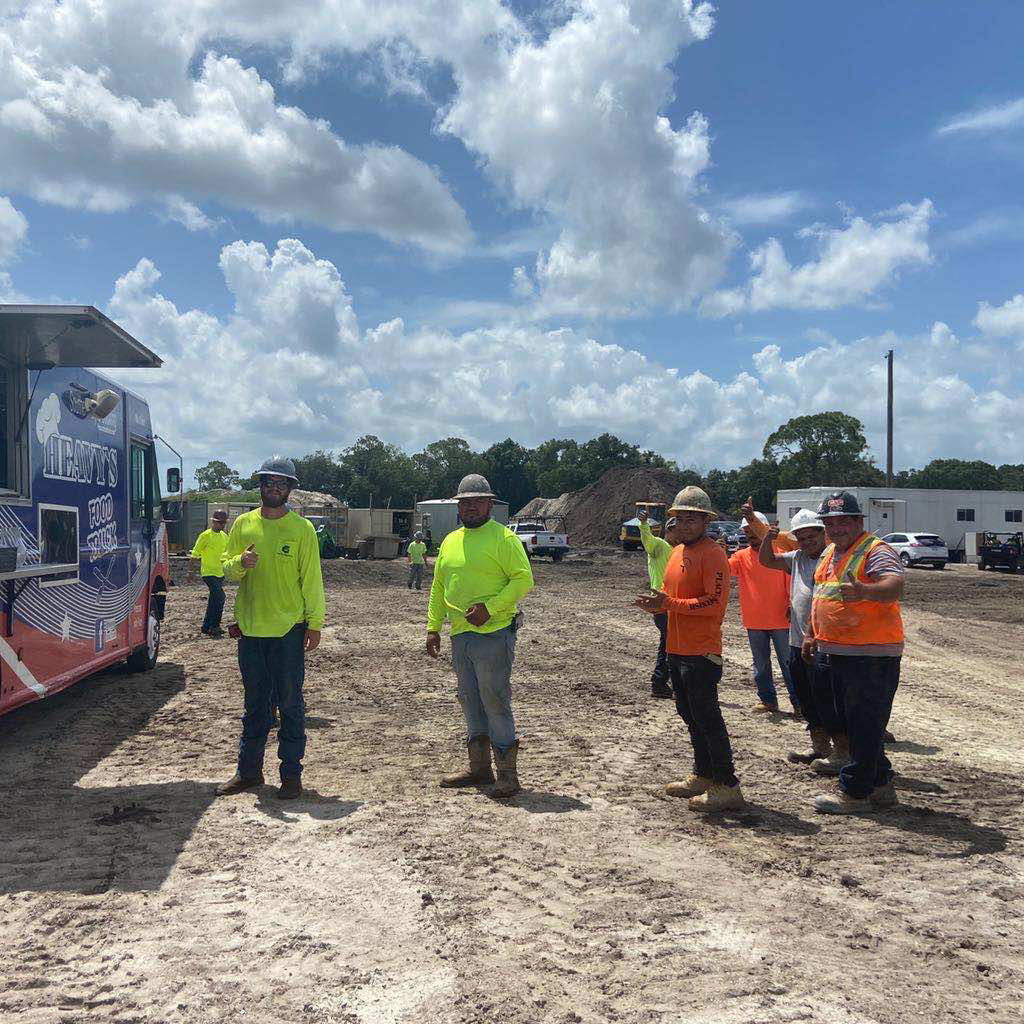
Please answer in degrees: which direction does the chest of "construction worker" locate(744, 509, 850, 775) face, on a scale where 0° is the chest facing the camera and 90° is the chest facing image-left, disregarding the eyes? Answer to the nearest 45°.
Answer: approximately 45°

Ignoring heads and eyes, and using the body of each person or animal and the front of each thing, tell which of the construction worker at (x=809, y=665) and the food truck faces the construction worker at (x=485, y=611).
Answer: the construction worker at (x=809, y=665)

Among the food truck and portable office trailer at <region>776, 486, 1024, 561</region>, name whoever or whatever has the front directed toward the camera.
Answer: the portable office trailer

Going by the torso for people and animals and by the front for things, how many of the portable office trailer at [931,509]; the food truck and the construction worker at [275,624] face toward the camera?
2

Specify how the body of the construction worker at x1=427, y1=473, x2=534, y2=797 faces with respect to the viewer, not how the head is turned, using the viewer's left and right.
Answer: facing the viewer and to the left of the viewer

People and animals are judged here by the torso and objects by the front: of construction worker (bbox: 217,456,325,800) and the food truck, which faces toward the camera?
the construction worker

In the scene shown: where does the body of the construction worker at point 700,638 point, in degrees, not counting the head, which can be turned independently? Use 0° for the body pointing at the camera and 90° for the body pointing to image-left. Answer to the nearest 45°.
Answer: approximately 45°

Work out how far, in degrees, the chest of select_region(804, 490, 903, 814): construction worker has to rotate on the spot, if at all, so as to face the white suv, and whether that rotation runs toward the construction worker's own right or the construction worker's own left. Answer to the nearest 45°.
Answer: approximately 135° to the construction worker's own right

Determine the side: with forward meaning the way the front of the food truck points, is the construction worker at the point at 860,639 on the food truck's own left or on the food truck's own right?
on the food truck's own right

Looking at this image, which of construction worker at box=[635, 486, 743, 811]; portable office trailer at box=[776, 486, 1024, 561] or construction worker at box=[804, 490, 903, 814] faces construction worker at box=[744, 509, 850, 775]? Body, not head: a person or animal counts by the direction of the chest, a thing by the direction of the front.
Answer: the portable office trailer

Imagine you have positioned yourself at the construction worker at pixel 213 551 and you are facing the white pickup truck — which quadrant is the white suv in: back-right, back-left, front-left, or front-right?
front-right

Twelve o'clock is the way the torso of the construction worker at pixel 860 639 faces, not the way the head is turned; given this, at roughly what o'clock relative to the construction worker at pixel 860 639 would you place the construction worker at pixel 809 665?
the construction worker at pixel 809 665 is roughly at 4 o'clock from the construction worker at pixel 860 639.

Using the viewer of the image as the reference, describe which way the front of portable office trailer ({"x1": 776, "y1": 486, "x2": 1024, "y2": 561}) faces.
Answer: facing the viewer

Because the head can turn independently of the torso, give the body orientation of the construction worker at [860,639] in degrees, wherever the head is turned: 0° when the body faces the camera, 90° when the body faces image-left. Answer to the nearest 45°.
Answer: approximately 45°

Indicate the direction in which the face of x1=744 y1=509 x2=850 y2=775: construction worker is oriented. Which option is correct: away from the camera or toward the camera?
toward the camera

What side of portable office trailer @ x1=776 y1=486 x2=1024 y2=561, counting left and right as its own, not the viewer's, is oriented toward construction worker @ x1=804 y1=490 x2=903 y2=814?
front

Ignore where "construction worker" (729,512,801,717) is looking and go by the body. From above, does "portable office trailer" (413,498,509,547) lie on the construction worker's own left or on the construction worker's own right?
on the construction worker's own right

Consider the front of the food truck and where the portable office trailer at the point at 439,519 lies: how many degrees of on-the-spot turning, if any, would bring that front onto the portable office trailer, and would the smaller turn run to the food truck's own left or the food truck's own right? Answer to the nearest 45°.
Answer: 0° — it already faces it
